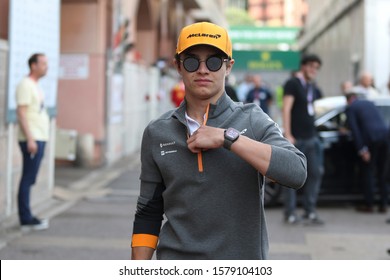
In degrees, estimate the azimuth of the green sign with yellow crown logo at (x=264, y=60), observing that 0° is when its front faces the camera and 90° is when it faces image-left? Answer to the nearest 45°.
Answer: approximately 0°

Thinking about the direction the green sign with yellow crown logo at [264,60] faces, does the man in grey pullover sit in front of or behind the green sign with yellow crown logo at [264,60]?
in front

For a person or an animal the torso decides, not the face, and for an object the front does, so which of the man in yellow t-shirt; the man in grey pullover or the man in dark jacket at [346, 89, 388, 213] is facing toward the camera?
the man in grey pullover

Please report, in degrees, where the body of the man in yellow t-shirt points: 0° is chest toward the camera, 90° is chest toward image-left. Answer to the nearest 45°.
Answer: approximately 270°

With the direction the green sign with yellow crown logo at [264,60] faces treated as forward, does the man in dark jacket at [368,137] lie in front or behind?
in front

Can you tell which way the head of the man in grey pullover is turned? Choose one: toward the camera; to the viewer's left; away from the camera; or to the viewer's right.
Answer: toward the camera

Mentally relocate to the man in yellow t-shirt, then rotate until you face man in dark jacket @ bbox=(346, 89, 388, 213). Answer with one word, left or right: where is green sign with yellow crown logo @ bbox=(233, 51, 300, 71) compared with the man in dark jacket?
left

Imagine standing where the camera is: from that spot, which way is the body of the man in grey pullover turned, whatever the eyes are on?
toward the camera
